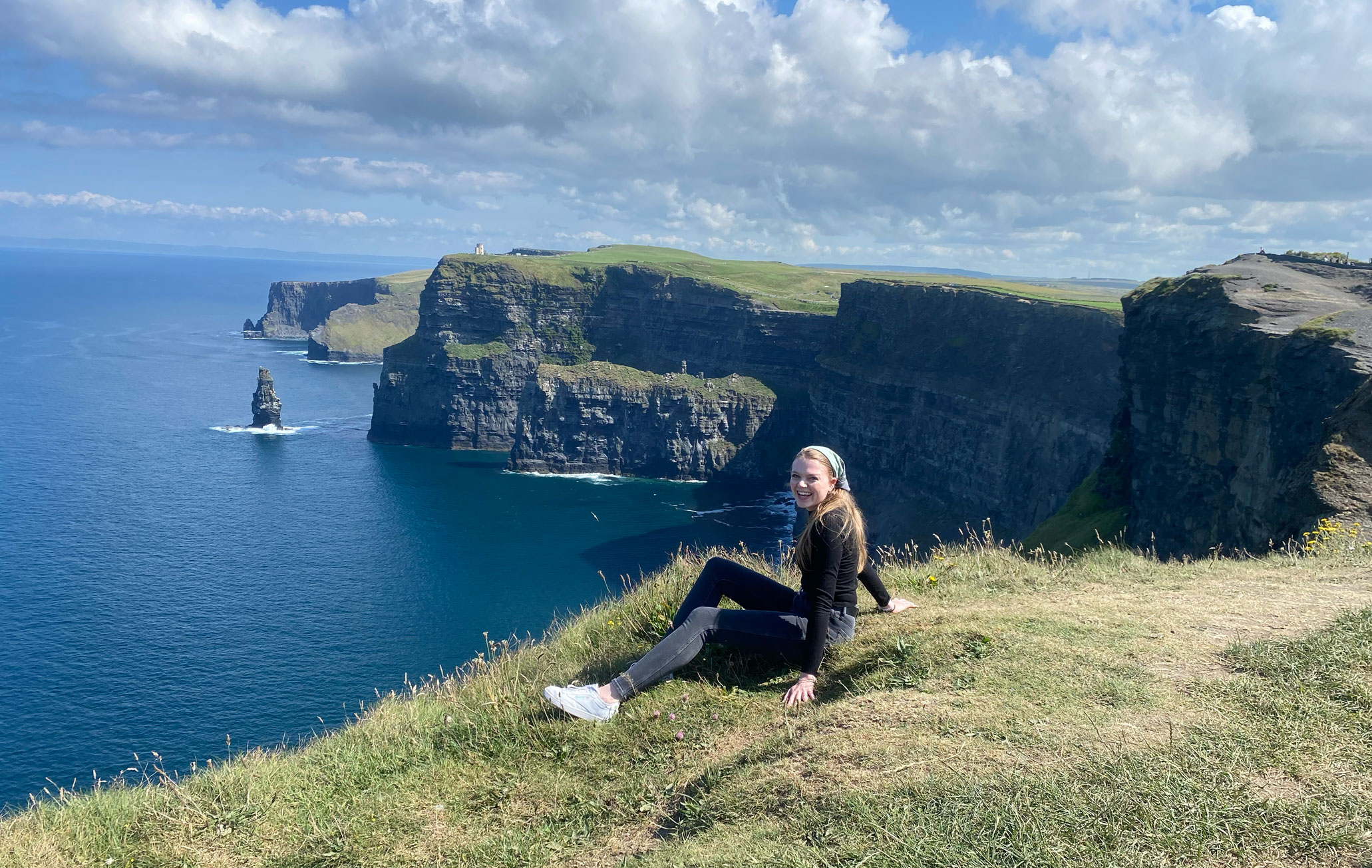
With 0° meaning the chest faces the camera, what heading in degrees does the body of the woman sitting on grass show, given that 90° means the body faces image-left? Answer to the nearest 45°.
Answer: approximately 90°

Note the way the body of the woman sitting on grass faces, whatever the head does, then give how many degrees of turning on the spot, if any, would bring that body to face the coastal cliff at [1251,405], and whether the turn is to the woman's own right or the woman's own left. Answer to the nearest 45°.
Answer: approximately 135° to the woman's own right
